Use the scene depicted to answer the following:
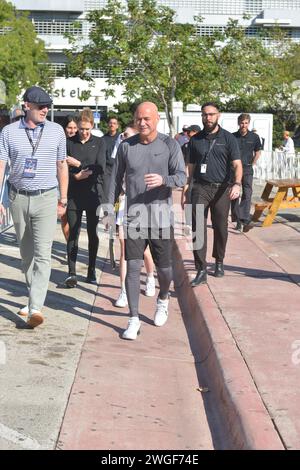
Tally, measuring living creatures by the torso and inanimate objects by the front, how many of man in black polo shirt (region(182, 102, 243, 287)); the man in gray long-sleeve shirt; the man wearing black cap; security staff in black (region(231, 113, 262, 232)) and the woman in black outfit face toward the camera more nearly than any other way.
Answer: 5

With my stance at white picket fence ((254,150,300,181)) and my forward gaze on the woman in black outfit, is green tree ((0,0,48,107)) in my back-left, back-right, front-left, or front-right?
back-right

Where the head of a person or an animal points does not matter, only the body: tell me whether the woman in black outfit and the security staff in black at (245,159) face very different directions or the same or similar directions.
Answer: same or similar directions

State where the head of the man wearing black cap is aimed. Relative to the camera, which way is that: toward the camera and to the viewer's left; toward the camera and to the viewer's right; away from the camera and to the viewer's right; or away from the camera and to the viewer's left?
toward the camera and to the viewer's right

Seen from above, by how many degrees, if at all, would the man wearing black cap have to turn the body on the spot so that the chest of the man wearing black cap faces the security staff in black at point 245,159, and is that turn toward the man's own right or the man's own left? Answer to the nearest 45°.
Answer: approximately 135° to the man's own left

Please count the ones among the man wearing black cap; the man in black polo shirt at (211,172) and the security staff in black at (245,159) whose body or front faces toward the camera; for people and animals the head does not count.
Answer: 3

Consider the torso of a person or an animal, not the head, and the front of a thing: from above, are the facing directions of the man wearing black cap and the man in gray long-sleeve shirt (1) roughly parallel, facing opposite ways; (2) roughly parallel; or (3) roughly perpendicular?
roughly parallel

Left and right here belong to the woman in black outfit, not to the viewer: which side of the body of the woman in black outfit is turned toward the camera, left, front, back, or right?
front

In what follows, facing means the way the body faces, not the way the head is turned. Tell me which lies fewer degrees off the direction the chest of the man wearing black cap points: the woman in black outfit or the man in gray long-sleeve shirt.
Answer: the man in gray long-sleeve shirt

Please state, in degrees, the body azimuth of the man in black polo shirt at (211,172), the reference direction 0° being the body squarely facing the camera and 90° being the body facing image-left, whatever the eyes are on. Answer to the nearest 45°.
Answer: approximately 0°

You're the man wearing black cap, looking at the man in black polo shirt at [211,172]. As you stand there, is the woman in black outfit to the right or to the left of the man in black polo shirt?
left

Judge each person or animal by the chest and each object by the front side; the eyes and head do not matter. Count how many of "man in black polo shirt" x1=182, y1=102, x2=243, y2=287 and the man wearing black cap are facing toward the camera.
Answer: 2

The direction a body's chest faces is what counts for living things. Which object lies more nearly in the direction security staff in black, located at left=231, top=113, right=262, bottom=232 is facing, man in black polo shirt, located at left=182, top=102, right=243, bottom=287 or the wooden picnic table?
the man in black polo shirt

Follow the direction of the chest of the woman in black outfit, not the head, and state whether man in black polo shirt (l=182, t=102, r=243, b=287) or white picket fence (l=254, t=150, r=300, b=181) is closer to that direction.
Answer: the man in black polo shirt

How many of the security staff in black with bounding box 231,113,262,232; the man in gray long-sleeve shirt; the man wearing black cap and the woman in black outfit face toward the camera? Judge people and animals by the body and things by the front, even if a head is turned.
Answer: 4

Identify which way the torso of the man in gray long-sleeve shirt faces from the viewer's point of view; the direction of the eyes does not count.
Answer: toward the camera

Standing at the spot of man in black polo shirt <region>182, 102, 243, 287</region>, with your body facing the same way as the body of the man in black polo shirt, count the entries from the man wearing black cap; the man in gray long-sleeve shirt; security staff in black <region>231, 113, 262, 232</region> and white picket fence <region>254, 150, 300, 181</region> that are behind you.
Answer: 2
